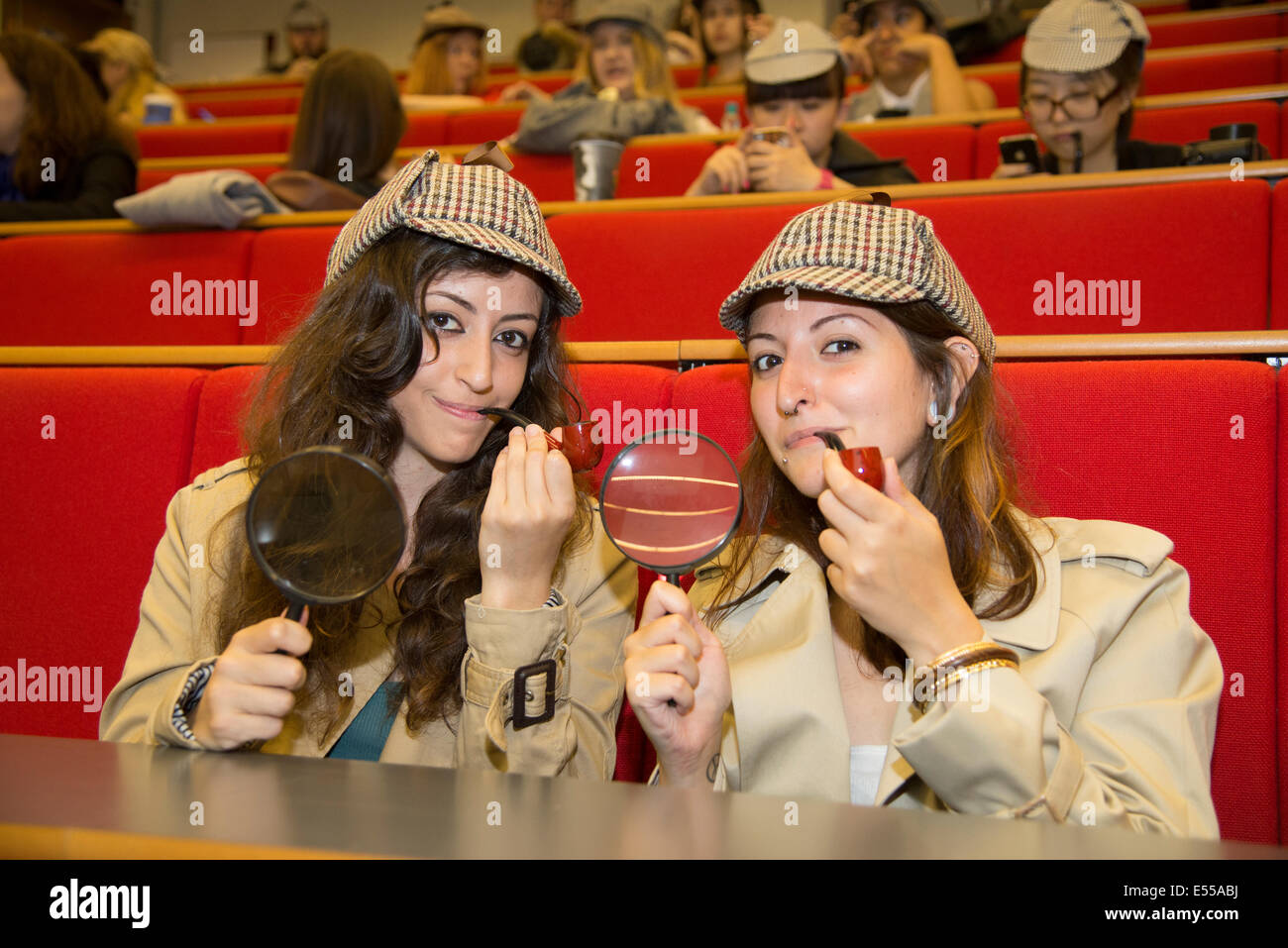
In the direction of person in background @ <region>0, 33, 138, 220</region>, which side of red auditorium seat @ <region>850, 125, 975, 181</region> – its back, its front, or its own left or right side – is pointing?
right

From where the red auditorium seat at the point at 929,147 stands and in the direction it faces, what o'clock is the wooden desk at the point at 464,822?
The wooden desk is roughly at 12 o'clock from the red auditorium seat.

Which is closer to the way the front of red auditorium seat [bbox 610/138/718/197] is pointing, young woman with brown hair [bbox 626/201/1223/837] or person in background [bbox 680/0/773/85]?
the young woman with brown hair

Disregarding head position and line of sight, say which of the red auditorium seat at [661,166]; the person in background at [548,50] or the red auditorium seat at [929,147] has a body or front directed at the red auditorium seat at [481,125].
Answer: the person in background

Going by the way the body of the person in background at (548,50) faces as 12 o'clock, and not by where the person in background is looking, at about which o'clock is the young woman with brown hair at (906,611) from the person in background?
The young woman with brown hair is roughly at 12 o'clock from the person in background.

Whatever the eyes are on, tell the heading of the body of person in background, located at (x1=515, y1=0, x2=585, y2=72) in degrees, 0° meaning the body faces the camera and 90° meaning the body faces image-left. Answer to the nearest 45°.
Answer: approximately 0°
